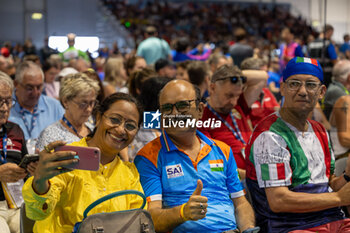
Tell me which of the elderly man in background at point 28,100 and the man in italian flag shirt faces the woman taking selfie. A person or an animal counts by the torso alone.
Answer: the elderly man in background

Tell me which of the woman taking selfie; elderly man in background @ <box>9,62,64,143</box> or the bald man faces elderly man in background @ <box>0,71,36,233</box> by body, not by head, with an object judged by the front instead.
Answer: elderly man in background @ <box>9,62,64,143</box>

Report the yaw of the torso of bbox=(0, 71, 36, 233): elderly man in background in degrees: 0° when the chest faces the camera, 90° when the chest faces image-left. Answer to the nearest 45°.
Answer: approximately 315°

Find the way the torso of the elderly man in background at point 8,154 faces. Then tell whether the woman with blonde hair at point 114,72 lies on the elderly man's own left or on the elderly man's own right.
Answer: on the elderly man's own left

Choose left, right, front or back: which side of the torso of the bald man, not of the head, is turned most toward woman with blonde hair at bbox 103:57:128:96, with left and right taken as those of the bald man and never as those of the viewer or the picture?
back

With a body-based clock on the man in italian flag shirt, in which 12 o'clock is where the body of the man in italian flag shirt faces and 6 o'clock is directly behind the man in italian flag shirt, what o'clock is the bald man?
The bald man is roughly at 4 o'clock from the man in italian flag shirt.

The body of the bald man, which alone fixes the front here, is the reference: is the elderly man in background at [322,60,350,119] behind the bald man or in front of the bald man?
behind

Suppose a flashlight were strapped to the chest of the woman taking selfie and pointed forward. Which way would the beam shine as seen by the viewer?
toward the camera

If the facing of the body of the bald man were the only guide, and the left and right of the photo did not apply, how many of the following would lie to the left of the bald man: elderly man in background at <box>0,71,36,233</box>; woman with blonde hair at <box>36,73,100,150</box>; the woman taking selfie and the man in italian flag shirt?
1

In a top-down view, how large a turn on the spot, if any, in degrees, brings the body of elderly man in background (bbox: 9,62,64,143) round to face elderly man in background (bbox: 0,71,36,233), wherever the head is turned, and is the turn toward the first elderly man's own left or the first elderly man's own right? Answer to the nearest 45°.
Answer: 0° — they already face them

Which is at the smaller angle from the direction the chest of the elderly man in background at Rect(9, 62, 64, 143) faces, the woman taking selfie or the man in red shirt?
the woman taking selfie

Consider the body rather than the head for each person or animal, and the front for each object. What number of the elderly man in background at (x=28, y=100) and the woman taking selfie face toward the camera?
2

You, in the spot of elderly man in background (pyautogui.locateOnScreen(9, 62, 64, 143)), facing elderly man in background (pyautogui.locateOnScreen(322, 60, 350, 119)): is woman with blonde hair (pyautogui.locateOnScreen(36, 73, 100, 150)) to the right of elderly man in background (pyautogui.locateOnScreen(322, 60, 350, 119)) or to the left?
right

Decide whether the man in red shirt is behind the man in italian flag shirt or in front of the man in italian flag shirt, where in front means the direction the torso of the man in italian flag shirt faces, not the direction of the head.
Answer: behind
